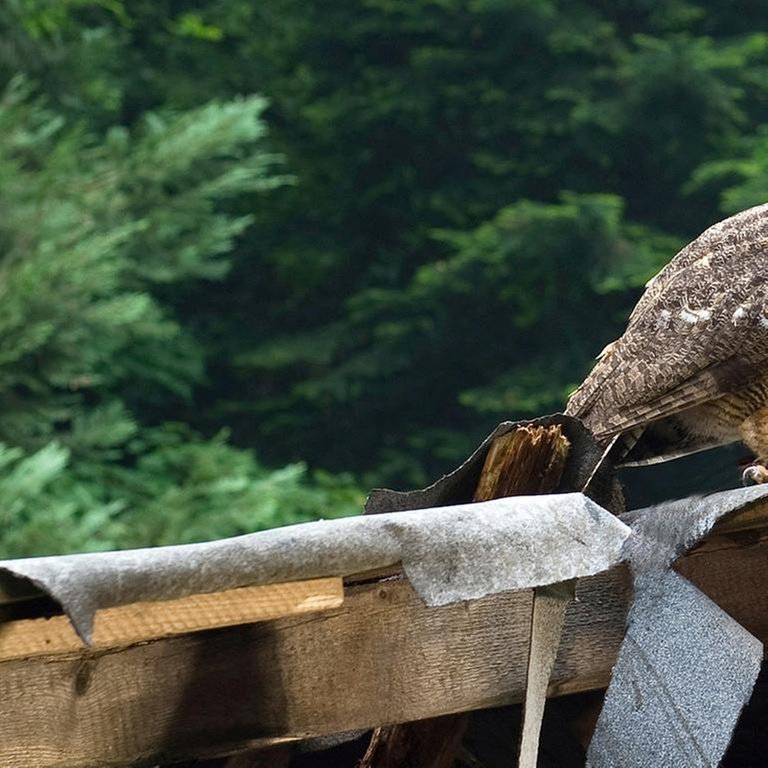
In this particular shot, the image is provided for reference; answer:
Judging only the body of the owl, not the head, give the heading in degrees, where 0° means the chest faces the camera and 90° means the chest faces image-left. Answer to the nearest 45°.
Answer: approximately 270°

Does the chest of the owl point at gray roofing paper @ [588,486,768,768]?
no
